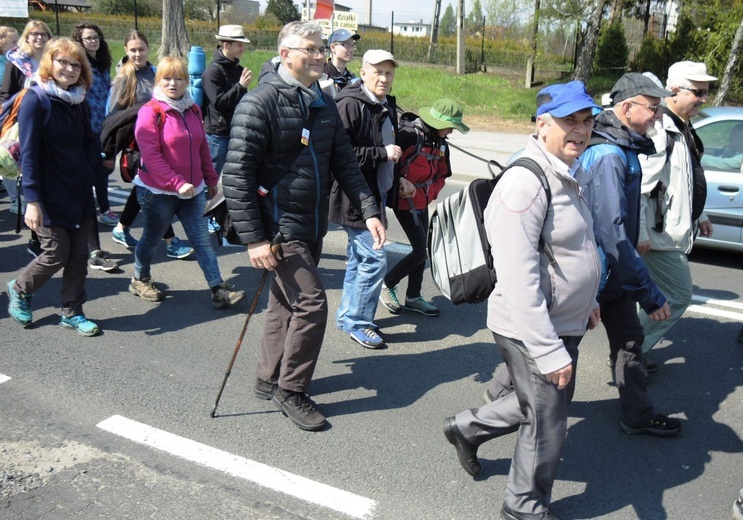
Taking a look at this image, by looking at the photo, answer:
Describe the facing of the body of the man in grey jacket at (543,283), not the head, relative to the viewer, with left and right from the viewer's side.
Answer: facing the viewer and to the right of the viewer

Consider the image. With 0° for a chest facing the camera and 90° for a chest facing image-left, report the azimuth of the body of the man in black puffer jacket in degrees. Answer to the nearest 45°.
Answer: approximately 315°

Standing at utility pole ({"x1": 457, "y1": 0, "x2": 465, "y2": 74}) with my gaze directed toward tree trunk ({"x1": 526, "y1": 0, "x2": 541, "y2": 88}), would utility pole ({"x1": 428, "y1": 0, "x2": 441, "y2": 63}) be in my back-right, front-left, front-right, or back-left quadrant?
back-left

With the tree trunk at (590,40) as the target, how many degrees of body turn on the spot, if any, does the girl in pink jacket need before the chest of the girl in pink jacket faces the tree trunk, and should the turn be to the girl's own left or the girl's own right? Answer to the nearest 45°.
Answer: approximately 90° to the girl's own left

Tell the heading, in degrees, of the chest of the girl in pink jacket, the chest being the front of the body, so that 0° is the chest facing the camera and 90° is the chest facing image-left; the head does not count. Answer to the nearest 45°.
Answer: approximately 315°

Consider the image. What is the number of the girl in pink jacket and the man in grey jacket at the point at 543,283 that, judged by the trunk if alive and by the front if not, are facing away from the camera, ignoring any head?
0

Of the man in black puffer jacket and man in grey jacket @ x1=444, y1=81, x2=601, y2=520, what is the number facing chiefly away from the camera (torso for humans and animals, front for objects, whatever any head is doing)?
0

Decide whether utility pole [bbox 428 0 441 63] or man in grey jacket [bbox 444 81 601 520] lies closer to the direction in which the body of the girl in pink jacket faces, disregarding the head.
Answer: the man in grey jacket

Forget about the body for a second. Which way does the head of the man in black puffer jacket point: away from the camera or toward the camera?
toward the camera

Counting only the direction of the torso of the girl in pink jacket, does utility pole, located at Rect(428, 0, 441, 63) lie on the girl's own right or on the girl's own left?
on the girl's own left

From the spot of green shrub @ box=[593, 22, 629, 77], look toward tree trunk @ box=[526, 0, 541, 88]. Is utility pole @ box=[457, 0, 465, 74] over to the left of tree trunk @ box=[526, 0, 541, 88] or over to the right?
right

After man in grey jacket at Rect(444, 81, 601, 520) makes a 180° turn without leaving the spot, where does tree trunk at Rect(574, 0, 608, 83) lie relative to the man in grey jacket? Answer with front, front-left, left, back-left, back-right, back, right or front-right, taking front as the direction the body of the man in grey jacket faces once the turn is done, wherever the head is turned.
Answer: front-right

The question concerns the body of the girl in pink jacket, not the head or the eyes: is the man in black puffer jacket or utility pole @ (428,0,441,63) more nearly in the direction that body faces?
the man in black puffer jacket

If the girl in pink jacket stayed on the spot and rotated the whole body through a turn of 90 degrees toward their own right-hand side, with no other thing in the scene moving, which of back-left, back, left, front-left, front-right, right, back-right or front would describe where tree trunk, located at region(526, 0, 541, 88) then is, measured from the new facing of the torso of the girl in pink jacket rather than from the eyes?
back

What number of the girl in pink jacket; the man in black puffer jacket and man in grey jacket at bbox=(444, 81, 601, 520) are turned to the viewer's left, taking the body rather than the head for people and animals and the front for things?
0

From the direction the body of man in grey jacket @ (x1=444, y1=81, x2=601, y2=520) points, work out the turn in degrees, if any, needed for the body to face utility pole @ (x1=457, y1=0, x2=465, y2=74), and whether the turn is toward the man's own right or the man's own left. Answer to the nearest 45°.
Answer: approximately 135° to the man's own left

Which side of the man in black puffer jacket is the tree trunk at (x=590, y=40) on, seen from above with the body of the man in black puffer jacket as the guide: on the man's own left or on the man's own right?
on the man's own left

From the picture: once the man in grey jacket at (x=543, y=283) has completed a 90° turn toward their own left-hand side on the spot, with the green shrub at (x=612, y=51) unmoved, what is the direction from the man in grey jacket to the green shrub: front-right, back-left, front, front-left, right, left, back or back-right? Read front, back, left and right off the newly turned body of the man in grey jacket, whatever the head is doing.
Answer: front-left

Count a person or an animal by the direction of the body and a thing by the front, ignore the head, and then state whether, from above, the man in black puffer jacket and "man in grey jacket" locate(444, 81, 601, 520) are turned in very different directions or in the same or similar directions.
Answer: same or similar directions
